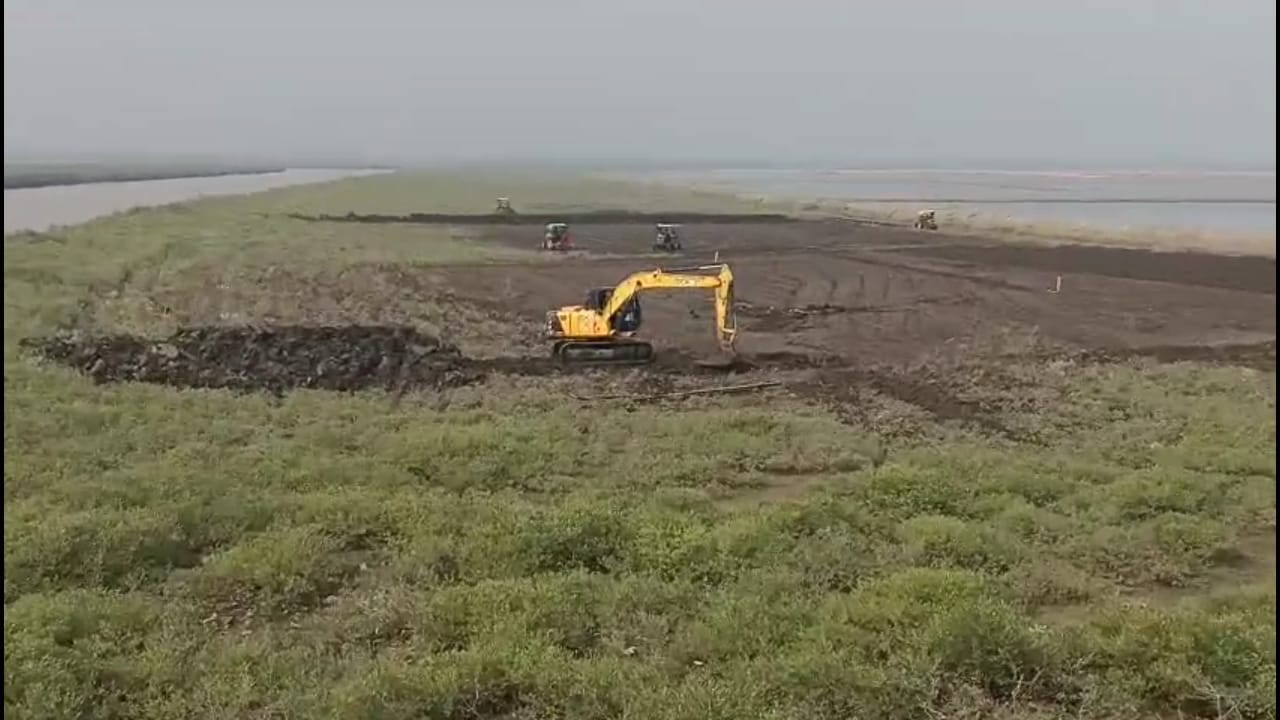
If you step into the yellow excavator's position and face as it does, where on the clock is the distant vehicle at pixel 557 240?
The distant vehicle is roughly at 9 o'clock from the yellow excavator.

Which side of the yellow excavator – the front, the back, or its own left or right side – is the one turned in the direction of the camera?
right

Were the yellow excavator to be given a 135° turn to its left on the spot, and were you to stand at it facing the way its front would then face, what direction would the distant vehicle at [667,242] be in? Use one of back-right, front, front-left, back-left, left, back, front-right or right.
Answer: front-right

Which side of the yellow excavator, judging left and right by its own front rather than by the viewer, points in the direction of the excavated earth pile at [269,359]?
back

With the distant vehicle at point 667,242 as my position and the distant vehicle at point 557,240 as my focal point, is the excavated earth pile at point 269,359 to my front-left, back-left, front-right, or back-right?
front-left
